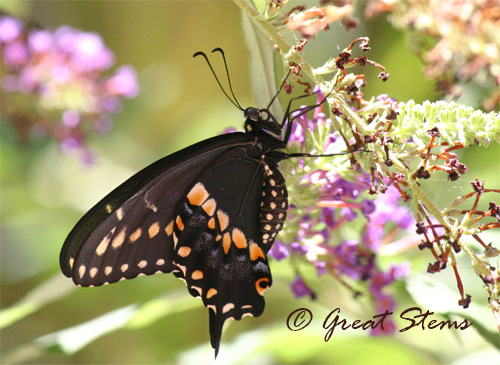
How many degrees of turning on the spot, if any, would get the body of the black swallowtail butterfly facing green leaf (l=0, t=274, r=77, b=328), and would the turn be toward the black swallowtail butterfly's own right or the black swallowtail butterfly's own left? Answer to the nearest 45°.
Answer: approximately 135° to the black swallowtail butterfly's own left

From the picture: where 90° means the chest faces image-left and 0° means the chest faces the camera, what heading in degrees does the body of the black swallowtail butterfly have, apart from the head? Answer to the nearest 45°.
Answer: approximately 270°

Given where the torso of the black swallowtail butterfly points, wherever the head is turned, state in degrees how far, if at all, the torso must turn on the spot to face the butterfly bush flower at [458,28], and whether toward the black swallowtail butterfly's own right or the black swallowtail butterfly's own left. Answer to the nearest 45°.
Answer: approximately 45° to the black swallowtail butterfly's own left
